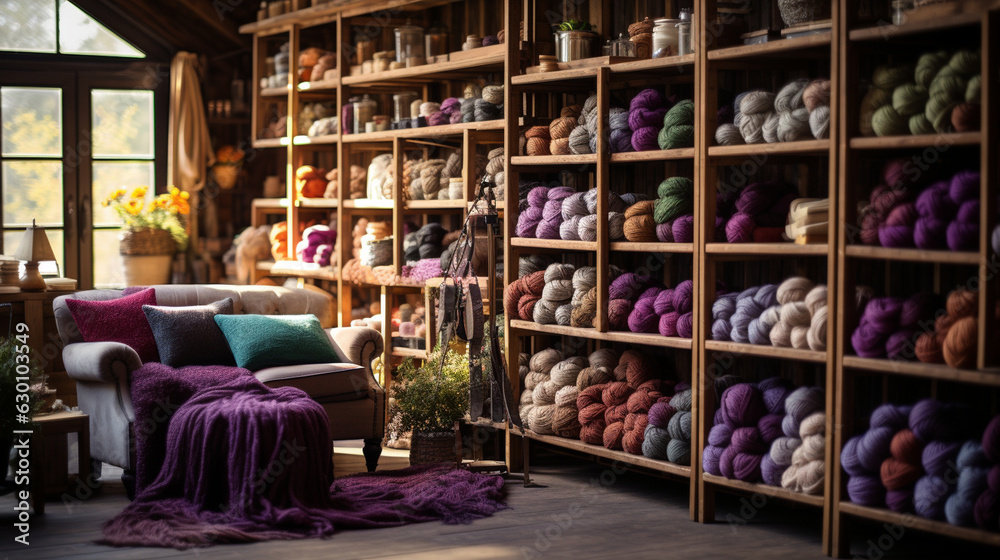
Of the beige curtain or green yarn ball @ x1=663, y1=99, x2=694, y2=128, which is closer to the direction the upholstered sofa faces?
the green yarn ball

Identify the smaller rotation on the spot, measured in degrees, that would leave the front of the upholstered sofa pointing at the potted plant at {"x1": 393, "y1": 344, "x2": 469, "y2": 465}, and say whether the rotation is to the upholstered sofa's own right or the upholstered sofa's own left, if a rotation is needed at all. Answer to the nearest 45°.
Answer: approximately 45° to the upholstered sofa's own left

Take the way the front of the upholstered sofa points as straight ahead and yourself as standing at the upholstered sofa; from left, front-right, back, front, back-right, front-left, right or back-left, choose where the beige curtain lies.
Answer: back-left

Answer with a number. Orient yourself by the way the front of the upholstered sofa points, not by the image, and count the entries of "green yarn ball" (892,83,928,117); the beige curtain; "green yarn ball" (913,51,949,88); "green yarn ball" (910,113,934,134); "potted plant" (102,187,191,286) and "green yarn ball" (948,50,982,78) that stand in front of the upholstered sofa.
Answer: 4

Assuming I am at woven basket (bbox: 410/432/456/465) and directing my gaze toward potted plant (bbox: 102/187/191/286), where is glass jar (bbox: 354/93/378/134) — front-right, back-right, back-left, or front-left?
front-right

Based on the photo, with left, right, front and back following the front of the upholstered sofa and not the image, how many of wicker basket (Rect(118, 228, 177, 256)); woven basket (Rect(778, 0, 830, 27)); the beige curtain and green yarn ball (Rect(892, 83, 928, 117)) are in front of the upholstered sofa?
2

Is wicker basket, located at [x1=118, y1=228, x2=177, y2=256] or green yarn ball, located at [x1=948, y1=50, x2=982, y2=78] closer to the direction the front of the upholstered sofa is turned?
the green yarn ball

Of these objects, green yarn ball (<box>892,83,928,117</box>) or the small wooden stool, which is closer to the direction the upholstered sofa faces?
the green yarn ball

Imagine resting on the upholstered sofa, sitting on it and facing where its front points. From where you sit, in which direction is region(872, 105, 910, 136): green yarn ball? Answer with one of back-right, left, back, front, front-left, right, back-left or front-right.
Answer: front

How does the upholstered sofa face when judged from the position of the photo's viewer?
facing the viewer and to the right of the viewer

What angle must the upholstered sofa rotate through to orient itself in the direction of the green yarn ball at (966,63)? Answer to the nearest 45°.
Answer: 0° — it already faces it

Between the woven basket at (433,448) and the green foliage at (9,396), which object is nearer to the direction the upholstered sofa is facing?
the woven basket

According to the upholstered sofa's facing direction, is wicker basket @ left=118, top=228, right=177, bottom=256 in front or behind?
behind
